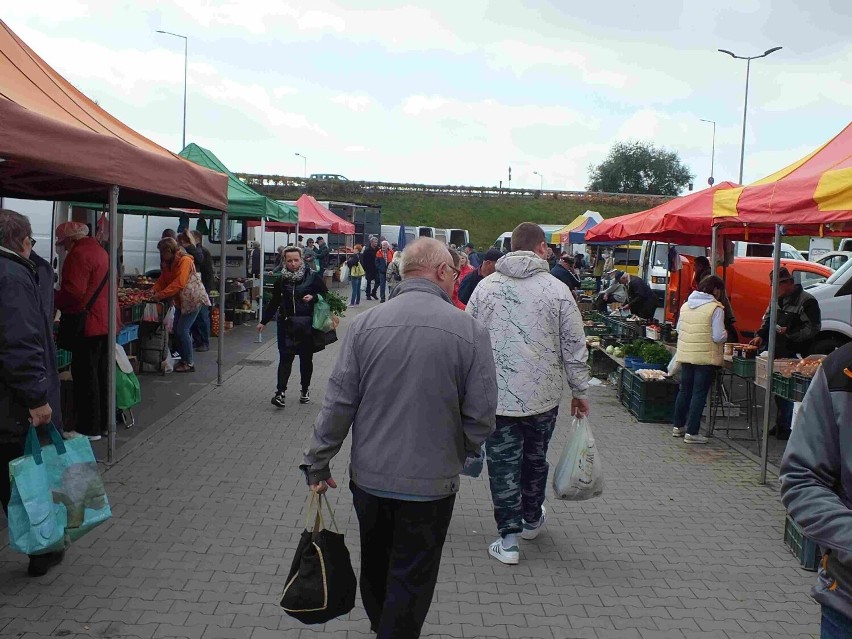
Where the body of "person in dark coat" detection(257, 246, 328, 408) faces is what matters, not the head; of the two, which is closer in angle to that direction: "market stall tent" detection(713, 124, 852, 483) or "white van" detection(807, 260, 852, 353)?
the market stall tent

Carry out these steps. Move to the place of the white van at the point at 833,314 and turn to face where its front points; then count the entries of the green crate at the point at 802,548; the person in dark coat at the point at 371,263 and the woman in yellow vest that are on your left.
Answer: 2

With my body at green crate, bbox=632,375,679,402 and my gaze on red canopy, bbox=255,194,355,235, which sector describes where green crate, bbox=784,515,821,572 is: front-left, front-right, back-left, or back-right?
back-left

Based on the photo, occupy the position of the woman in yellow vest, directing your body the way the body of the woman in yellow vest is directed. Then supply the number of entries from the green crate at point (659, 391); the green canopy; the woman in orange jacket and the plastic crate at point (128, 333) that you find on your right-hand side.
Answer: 0

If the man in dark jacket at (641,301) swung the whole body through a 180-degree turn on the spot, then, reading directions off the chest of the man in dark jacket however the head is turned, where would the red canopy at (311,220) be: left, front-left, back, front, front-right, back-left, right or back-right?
back-left

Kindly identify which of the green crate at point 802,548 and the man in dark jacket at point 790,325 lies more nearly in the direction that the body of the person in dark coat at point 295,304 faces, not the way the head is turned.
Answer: the green crate

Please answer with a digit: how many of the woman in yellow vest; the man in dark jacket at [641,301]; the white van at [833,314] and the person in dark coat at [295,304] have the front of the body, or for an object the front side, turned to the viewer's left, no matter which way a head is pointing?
2

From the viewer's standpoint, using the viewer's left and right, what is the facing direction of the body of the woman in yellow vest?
facing away from the viewer and to the right of the viewer

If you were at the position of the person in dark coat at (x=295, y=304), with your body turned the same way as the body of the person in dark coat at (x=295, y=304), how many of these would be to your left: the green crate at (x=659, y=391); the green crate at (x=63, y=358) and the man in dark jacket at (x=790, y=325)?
2

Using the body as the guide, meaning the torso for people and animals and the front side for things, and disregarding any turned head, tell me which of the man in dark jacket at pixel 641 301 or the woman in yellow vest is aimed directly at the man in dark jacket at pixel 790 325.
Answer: the woman in yellow vest

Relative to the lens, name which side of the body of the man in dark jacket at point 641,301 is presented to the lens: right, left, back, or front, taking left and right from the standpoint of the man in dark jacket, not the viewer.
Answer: left

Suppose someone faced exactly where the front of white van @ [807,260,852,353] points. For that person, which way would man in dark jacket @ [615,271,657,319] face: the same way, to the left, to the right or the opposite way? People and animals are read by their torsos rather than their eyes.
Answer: the same way

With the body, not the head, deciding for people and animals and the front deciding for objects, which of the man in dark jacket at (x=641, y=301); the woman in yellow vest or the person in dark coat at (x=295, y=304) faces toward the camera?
the person in dark coat

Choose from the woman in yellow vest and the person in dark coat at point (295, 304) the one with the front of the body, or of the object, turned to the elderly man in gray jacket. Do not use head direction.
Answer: the person in dark coat

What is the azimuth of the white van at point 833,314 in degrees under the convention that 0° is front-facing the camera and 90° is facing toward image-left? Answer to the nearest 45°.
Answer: approximately 90°

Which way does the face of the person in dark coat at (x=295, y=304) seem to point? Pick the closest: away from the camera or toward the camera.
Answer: toward the camera

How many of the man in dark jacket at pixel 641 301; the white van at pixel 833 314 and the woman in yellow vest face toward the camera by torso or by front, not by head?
0

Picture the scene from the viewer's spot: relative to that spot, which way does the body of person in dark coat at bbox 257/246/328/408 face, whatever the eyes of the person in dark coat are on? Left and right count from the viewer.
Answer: facing the viewer

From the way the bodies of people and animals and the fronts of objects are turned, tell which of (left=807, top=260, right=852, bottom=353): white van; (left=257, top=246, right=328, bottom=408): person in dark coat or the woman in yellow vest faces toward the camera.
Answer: the person in dark coat
